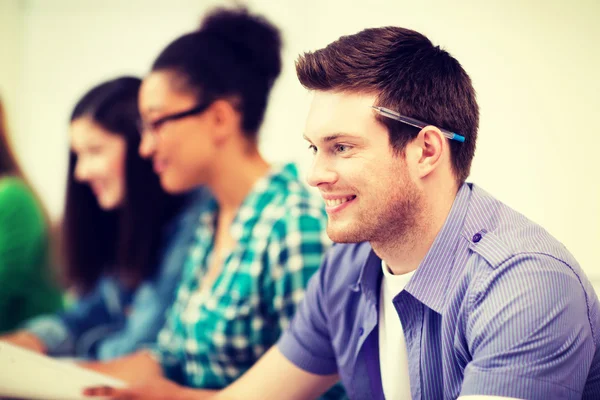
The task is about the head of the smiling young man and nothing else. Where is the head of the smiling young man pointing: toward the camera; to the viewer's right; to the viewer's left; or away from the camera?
to the viewer's left

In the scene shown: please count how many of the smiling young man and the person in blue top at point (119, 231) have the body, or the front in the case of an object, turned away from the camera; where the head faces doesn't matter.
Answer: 0

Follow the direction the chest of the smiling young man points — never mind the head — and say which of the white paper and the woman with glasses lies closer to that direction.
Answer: the white paper

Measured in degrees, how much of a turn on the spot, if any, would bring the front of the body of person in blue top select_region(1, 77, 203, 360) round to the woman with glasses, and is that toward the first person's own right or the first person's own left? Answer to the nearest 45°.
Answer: approximately 90° to the first person's own left

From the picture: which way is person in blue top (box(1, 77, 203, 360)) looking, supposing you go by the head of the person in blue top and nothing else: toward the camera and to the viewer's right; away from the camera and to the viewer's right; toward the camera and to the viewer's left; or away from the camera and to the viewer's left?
toward the camera and to the viewer's left

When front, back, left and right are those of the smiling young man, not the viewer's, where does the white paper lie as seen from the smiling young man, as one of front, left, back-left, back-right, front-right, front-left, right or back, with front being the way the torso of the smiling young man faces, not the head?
front-right

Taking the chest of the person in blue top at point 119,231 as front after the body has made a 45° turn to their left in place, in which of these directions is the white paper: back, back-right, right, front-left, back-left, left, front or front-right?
front

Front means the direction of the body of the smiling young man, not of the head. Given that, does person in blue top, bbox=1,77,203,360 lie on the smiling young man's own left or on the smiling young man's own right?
on the smiling young man's own right

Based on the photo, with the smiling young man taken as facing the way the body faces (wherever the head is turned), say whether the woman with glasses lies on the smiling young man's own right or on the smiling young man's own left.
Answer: on the smiling young man's own right

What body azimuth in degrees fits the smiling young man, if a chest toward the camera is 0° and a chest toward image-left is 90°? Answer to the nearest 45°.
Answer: approximately 45°

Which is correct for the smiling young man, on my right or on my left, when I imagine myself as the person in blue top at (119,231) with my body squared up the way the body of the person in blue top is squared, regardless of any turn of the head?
on my left
